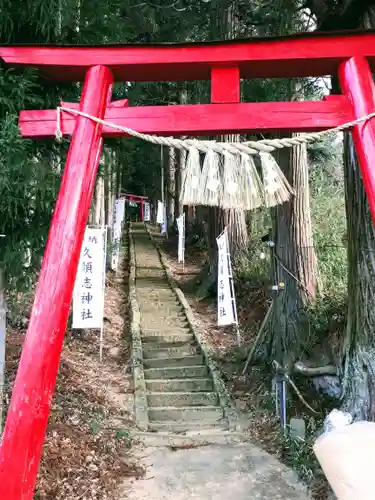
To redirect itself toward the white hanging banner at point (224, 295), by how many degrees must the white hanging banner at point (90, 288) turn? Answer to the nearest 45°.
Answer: approximately 90° to its left

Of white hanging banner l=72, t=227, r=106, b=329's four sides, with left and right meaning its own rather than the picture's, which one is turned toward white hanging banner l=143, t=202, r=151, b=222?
back

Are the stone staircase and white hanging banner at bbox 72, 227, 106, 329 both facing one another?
no

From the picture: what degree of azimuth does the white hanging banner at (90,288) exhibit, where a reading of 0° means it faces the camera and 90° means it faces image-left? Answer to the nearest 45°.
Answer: approximately 0°

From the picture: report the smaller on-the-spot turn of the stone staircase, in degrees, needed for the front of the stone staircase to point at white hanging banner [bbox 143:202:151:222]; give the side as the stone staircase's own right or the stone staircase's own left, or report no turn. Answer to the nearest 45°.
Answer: approximately 180°

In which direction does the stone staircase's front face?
toward the camera

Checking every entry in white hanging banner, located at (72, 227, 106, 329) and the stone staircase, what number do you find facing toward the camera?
2

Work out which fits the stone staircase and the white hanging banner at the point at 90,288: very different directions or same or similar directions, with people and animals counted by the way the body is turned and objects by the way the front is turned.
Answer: same or similar directions
